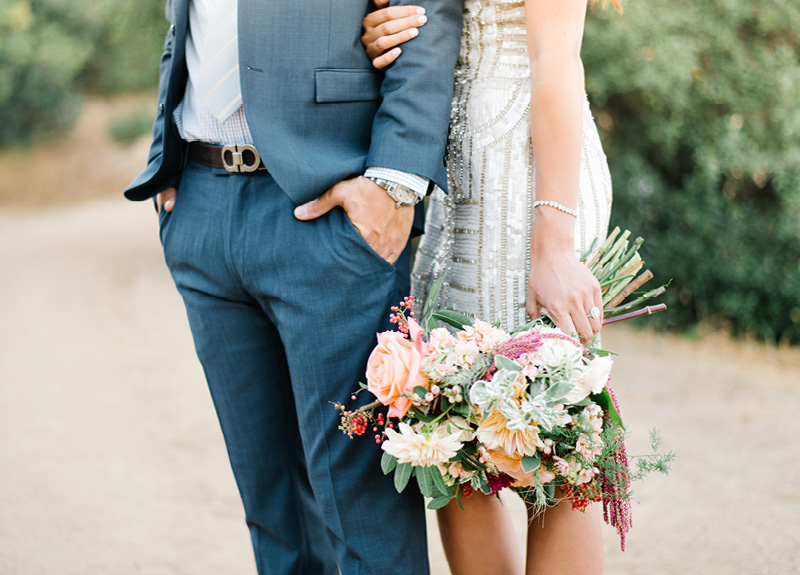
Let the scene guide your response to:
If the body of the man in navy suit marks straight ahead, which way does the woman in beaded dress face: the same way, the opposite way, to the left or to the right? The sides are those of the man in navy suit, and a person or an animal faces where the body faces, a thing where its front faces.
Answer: the same way

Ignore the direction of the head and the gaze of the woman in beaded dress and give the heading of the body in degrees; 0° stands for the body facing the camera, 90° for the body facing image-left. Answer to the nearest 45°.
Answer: approximately 45°

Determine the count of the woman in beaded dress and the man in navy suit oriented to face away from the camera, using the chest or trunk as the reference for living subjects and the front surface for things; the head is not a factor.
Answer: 0

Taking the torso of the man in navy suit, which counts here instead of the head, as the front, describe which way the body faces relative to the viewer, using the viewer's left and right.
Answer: facing the viewer and to the left of the viewer
